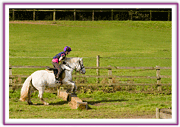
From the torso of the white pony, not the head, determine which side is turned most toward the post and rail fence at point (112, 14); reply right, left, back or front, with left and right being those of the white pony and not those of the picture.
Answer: left

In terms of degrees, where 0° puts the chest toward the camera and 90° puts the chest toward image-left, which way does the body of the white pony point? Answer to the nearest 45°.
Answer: approximately 270°
